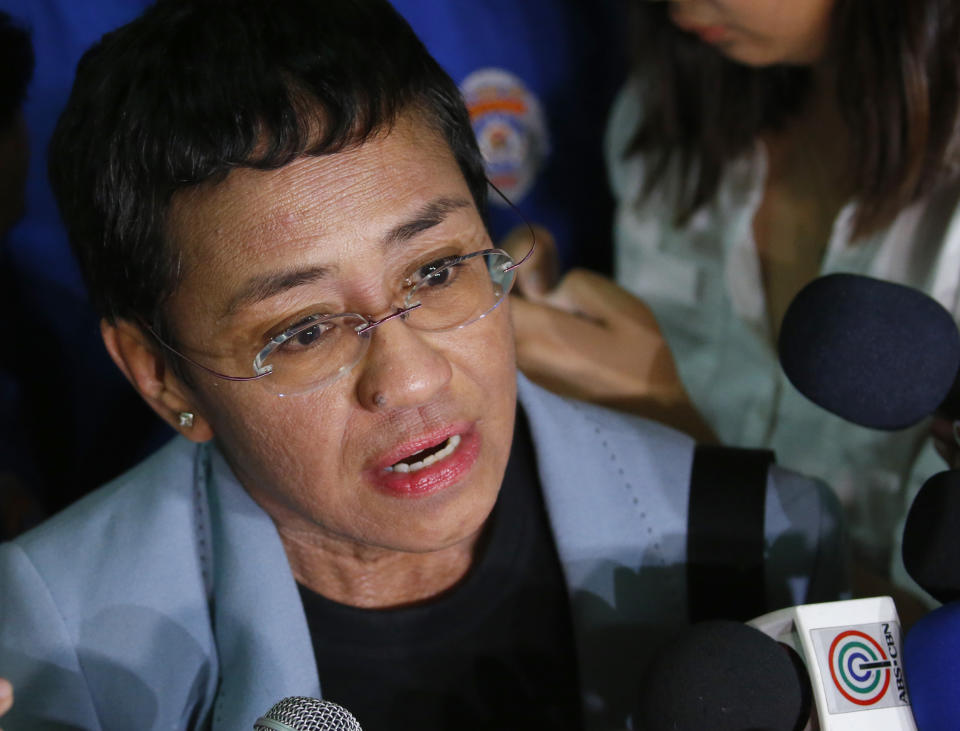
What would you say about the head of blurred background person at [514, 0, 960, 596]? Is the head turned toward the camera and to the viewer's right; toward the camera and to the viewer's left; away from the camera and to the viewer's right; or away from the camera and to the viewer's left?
toward the camera and to the viewer's left

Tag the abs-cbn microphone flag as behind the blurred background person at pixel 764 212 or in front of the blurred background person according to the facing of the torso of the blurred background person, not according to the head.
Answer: in front

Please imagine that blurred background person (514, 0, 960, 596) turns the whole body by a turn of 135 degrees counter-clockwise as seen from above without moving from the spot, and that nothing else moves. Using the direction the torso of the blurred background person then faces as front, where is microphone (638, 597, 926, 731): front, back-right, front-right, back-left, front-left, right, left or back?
right

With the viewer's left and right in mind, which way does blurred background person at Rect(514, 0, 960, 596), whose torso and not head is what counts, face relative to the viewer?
facing the viewer and to the left of the viewer
